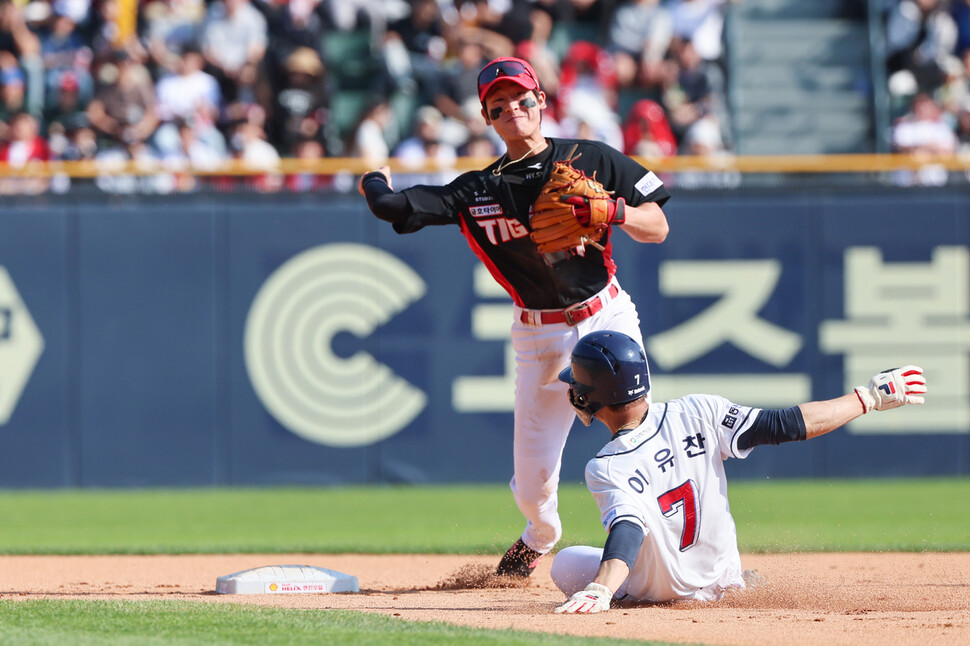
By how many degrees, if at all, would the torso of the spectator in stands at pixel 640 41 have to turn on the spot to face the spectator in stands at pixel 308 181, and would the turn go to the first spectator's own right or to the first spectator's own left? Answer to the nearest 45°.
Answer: approximately 45° to the first spectator's own right

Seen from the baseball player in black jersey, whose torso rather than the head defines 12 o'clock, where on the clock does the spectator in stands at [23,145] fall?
The spectator in stands is roughly at 5 o'clock from the baseball player in black jersey.

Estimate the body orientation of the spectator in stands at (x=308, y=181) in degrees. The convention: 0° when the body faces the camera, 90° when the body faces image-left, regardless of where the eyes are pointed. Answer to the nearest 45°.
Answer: approximately 0°

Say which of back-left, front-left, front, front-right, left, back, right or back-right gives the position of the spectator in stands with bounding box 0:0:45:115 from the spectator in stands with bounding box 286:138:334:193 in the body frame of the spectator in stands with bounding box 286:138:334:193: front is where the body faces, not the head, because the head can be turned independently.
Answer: back-right

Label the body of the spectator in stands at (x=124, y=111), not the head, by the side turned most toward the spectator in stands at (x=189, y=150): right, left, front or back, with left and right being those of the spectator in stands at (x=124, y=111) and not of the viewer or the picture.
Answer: left

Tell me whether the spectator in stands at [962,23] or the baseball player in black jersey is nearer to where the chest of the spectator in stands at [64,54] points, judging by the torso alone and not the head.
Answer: the baseball player in black jersey

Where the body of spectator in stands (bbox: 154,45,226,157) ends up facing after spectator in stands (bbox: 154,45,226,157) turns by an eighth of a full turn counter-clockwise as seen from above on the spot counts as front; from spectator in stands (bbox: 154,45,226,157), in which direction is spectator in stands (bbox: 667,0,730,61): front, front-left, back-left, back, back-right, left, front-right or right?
front-left

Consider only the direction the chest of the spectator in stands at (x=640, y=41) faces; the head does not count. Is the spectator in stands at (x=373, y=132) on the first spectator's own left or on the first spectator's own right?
on the first spectator's own right

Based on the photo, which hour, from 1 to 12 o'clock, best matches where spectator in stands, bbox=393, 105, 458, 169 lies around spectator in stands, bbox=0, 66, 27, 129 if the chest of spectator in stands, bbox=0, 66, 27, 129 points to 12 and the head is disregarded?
spectator in stands, bbox=393, 105, 458, 169 is roughly at 10 o'clock from spectator in stands, bbox=0, 66, 27, 129.

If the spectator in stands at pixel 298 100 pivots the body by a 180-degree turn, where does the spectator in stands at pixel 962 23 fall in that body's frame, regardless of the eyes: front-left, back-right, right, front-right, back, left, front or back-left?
right

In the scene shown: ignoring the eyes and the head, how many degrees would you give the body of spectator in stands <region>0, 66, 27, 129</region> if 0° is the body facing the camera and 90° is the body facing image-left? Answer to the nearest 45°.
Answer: approximately 0°
